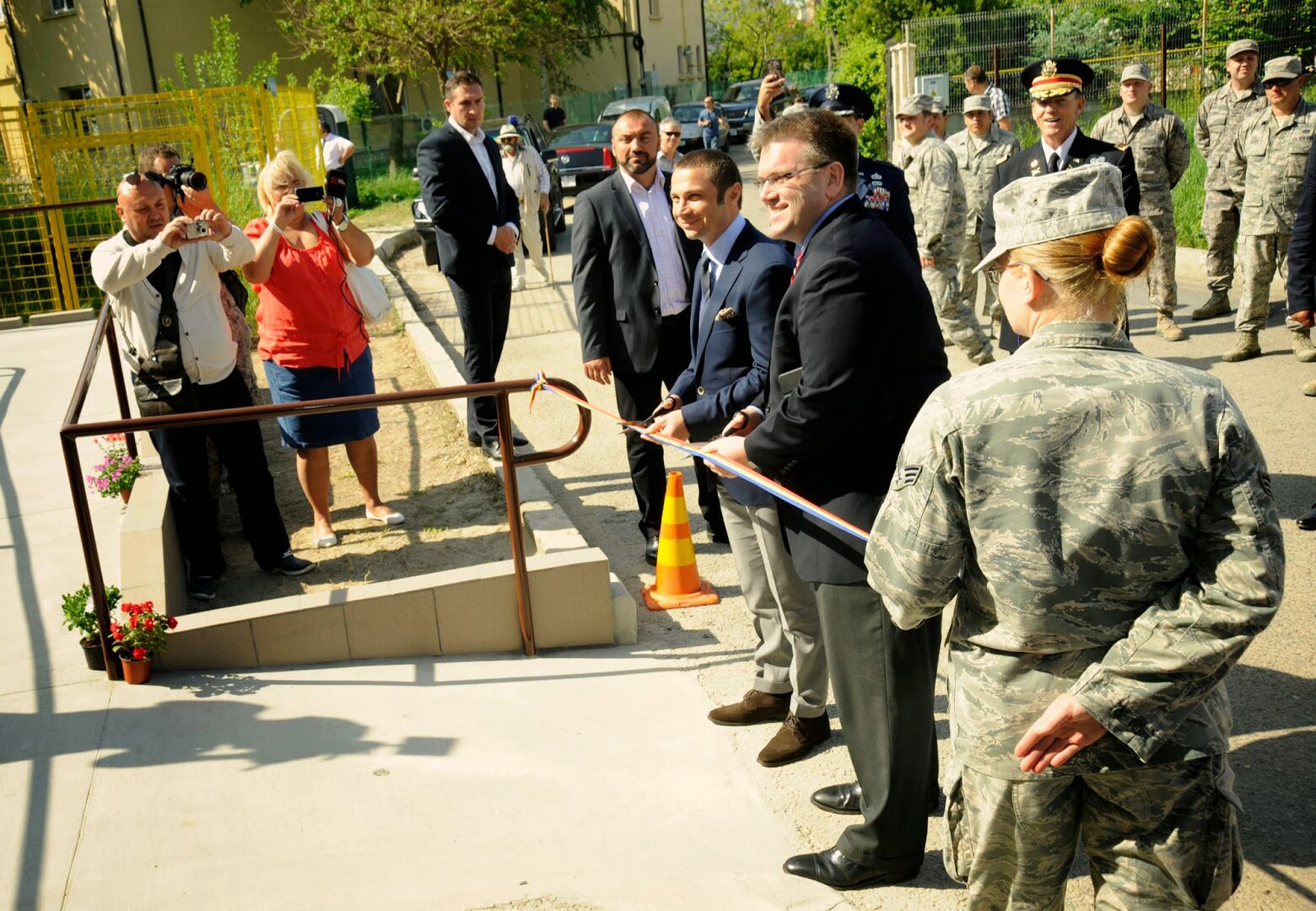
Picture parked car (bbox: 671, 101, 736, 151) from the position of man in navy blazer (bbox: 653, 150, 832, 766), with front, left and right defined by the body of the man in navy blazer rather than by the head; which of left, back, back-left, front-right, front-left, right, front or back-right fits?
back-right

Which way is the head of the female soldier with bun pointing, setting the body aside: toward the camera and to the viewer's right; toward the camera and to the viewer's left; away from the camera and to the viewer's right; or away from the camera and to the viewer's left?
away from the camera and to the viewer's left

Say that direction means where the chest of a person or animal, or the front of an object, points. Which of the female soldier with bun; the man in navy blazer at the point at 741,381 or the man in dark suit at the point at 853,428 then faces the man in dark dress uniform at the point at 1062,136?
the female soldier with bun

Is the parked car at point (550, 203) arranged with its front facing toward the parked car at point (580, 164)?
no

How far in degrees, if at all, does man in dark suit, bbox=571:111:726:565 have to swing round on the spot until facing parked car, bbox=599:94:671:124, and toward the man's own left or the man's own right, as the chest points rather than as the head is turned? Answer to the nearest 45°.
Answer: approximately 135° to the man's own left

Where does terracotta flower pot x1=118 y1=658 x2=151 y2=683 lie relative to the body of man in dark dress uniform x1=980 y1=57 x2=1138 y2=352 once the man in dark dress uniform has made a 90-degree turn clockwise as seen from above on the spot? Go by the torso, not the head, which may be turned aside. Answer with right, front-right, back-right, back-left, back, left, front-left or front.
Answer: front-left

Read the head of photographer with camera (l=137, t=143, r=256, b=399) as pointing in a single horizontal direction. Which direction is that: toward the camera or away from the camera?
toward the camera

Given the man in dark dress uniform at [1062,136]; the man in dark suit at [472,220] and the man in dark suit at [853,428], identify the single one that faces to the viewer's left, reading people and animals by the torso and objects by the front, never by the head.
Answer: the man in dark suit at [853,428]

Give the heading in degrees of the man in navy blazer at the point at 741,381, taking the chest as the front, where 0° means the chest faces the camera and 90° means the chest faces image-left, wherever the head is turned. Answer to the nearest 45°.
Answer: approximately 45°

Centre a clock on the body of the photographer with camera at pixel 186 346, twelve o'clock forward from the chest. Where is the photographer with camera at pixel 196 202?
the photographer with camera at pixel 196 202 is roughly at 8 o'clock from the photographer with camera at pixel 186 346.

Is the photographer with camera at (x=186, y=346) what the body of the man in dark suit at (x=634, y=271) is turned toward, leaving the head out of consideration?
no

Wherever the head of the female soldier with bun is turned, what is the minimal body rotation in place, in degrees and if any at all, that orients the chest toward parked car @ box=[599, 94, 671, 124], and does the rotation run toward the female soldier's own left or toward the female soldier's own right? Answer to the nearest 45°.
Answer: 0° — they already face it

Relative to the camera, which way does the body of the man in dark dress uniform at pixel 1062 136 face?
toward the camera

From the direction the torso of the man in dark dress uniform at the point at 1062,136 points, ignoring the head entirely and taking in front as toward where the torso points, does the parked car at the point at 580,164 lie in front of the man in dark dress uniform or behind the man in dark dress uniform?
behind

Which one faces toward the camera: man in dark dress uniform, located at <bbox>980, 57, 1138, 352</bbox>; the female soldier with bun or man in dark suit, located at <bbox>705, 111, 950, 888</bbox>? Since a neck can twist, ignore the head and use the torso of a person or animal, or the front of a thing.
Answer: man in dark dress uniform, located at <bbox>980, 57, 1138, 352</bbox>

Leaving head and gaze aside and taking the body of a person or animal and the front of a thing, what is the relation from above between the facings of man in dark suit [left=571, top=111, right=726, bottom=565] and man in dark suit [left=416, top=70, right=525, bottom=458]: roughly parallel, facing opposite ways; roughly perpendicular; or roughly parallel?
roughly parallel

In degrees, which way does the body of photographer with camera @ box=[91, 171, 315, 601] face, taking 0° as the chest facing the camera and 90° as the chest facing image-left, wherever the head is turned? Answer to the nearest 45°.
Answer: approximately 315°
